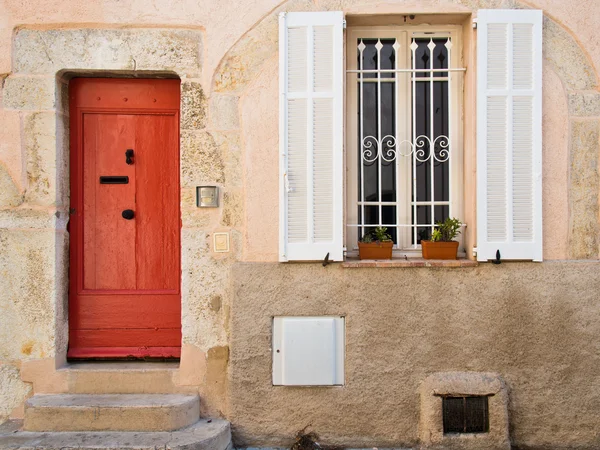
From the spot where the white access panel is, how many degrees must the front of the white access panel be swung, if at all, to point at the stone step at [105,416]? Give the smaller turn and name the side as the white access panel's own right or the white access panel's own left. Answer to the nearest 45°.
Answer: approximately 90° to the white access panel's own right

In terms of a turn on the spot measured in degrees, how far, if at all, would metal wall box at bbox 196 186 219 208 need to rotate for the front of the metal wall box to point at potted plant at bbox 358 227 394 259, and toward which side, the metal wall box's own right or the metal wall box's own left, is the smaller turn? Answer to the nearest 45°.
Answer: approximately 90° to the metal wall box's own left

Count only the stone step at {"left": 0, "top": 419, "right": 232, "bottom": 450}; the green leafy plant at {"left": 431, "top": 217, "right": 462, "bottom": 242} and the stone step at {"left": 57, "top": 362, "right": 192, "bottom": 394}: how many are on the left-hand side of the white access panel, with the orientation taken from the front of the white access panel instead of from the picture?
1

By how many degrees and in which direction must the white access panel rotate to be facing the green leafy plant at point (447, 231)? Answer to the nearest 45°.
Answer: approximately 90° to its left

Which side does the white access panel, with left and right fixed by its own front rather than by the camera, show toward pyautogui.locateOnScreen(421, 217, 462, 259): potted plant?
left

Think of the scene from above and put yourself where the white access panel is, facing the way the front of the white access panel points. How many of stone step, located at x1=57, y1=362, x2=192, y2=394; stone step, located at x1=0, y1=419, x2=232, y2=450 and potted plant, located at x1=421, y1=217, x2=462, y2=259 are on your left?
1

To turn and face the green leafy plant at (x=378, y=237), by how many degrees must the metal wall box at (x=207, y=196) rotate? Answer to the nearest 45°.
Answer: approximately 90° to its left

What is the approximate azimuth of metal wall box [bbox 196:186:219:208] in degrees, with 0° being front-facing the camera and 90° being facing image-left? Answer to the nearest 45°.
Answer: approximately 0°

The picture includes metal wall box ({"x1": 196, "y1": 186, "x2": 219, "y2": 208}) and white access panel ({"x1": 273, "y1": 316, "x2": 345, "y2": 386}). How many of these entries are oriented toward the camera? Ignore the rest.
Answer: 2

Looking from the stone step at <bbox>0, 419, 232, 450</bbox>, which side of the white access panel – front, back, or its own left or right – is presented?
right

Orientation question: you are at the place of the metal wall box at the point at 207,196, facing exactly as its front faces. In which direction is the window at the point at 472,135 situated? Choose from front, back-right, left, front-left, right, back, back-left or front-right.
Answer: left

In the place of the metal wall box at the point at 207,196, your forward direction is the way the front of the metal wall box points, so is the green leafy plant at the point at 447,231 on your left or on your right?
on your left
